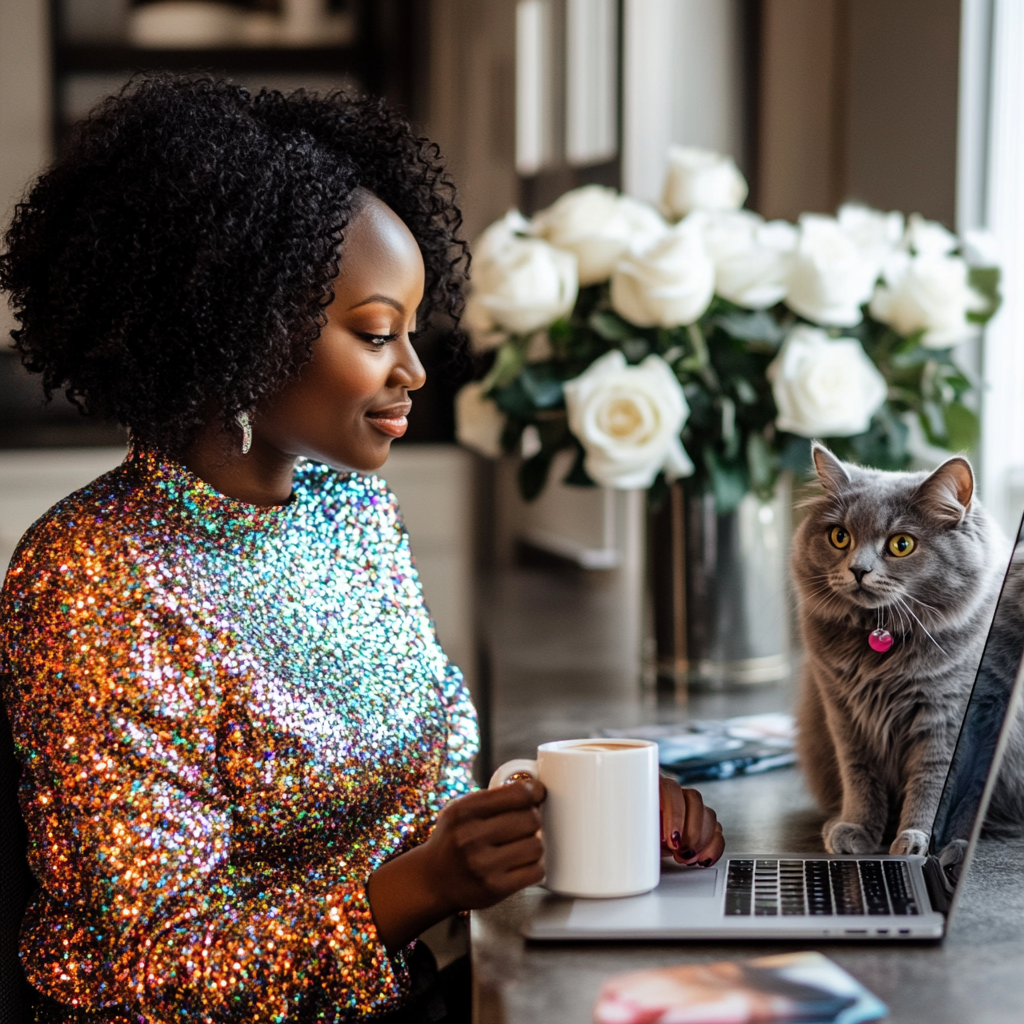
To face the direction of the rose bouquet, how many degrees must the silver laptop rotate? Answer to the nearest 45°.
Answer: approximately 90° to its right

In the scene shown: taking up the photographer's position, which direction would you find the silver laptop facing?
facing to the left of the viewer

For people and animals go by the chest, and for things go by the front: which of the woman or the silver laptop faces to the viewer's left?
the silver laptop

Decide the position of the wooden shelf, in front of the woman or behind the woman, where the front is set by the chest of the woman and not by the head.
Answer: behind

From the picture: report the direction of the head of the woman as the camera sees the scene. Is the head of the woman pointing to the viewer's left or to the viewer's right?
to the viewer's right

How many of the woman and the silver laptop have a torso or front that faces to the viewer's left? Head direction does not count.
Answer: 1

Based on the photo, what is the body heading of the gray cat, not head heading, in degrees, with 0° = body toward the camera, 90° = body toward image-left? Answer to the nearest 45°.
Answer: approximately 45°
